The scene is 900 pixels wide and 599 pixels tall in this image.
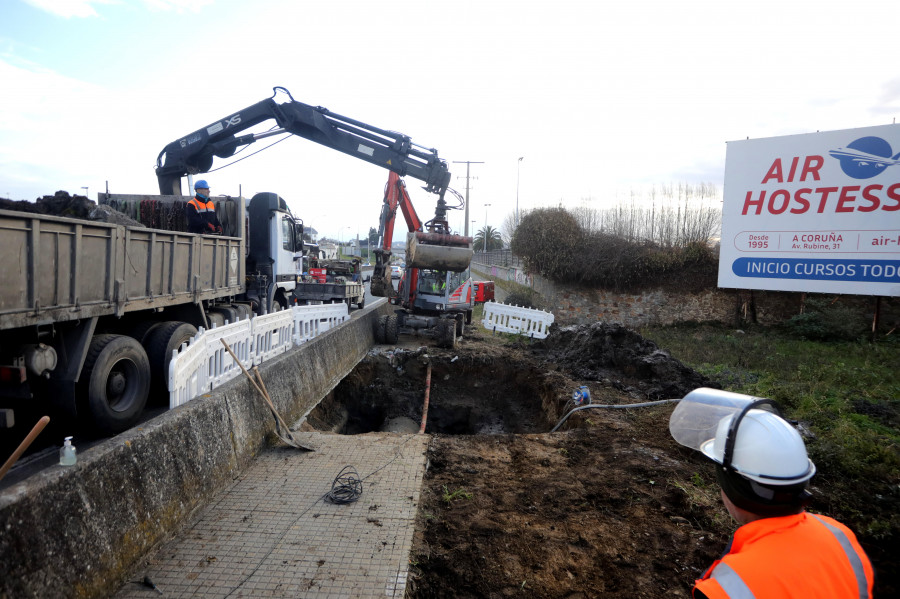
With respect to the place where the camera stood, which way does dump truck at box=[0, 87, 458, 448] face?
facing away from the viewer and to the right of the viewer

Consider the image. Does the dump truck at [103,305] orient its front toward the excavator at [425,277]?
yes

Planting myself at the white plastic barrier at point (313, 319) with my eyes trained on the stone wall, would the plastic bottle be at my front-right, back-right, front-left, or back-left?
back-right

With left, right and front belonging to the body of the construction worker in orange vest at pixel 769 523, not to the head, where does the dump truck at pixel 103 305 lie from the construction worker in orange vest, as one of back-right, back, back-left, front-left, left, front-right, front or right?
front-left

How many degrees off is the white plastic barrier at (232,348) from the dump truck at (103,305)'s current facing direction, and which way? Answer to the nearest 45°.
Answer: approximately 45° to its right

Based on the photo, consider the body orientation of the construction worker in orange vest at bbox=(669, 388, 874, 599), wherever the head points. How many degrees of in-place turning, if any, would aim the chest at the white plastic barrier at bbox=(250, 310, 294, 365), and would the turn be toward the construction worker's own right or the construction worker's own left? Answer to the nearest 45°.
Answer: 0° — they already face it

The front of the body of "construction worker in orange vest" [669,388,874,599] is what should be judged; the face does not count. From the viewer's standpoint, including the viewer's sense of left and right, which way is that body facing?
facing away from the viewer and to the left of the viewer

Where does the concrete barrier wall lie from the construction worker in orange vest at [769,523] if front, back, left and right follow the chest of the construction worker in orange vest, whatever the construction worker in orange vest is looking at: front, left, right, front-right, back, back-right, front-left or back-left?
front-left

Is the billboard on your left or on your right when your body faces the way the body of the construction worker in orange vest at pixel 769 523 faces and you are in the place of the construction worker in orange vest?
on your right

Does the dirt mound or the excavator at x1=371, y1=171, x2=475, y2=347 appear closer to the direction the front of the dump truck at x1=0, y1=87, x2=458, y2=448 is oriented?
the excavator

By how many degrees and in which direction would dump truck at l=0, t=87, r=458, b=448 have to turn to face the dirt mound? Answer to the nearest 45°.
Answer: approximately 45° to its right

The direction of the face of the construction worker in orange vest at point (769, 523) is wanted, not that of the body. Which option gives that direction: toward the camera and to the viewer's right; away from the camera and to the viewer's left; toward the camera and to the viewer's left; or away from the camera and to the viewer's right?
away from the camera and to the viewer's left

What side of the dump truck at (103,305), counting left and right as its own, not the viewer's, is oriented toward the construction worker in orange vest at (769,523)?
right
